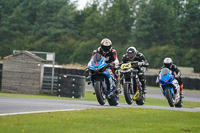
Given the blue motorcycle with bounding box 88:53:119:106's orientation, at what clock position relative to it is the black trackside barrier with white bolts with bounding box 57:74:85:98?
The black trackside barrier with white bolts is roughly at 4 o'clock from the blue motorcycle.

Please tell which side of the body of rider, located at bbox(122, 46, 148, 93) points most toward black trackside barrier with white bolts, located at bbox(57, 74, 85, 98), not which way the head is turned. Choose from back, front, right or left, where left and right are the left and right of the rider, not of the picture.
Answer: right

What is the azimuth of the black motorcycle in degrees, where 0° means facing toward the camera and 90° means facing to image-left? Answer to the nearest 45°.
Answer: approximately 45°

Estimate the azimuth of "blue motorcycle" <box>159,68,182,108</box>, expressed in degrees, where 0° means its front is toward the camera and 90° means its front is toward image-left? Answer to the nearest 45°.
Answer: approximately 45°

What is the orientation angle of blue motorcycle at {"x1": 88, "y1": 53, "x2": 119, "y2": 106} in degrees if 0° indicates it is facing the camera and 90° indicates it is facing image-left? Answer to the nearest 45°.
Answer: approximately 45°

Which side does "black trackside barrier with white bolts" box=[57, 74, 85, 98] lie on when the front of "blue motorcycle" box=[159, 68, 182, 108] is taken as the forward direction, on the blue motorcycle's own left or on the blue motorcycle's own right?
on the blue motorcycle's own right
